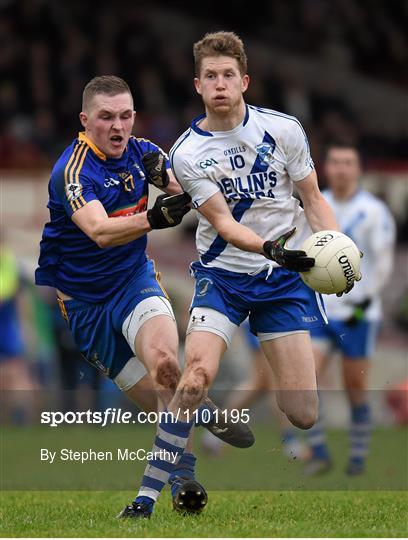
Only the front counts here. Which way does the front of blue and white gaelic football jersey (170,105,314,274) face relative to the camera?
toward the camera

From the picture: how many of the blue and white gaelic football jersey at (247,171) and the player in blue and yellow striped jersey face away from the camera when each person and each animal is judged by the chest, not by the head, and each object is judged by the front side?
0

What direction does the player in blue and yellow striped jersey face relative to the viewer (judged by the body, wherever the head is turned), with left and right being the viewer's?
facing the viewer and to the right of the viewer

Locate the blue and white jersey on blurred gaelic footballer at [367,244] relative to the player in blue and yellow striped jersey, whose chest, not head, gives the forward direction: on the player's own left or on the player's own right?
on the player's own left

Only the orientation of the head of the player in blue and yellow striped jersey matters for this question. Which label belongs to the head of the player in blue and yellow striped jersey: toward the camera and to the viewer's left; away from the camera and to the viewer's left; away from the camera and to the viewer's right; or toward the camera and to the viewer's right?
toward the camera and to the viewer's right

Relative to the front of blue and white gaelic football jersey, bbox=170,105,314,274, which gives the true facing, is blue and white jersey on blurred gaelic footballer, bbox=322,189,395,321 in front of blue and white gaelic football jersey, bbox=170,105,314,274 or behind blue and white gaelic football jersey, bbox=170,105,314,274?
behind

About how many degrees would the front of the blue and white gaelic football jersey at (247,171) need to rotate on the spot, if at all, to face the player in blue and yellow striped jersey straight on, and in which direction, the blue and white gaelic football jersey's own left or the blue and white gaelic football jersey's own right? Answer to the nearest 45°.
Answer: approximately 90° to the blue and white gaelic football jersey's own right
